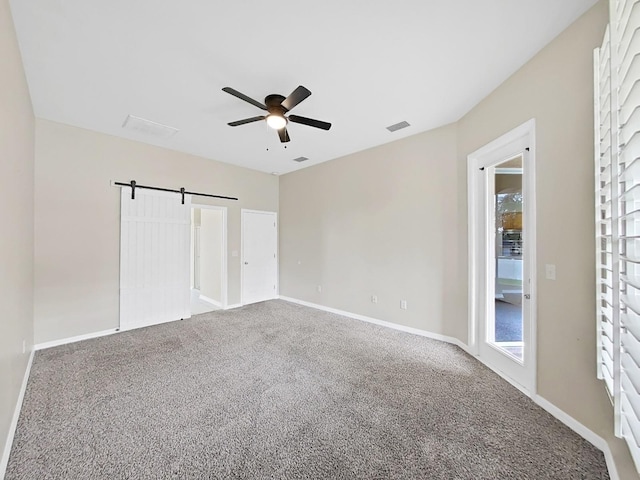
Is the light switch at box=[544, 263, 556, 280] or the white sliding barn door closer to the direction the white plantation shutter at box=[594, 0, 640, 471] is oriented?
the white sliding barn door

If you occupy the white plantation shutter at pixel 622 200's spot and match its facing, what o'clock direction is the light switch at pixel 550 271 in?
The light switch is roughly at 2 o'clock from the white plantation shutter.

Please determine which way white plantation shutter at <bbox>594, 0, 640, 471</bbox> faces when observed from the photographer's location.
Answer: facing to the left of the viewer
